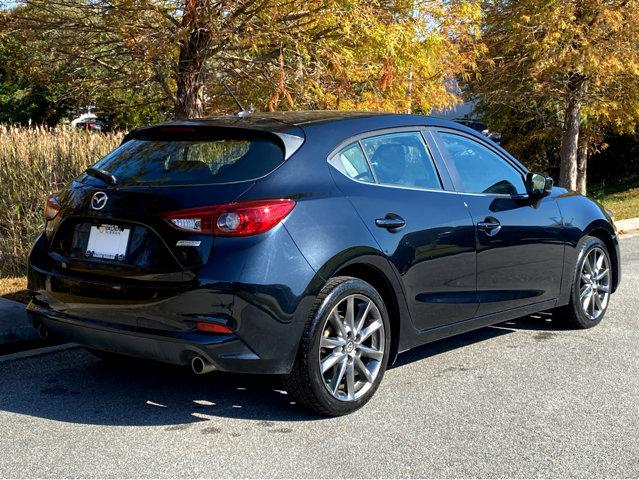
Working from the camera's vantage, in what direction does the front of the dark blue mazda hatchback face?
facing away from the viewer and to the right of the viewer

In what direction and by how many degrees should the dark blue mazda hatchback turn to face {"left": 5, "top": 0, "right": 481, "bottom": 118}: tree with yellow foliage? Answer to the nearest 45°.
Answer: approximately 45° to its left

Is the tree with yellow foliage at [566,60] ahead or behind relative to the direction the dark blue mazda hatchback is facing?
ahead
